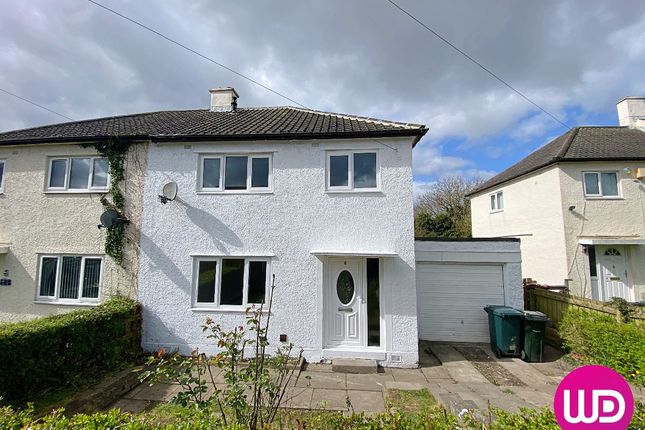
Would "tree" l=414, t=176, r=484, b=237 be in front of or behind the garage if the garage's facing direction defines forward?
behind

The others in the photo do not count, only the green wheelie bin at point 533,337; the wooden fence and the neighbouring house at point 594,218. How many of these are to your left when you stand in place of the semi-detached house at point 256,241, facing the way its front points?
3

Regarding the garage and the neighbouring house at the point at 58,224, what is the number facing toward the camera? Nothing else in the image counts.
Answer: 2

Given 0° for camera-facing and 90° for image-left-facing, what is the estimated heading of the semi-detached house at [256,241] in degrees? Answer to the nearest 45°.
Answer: approximately 0°

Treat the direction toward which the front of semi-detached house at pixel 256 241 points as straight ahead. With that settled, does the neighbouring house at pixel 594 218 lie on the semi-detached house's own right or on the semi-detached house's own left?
on the semi-detached house's own left

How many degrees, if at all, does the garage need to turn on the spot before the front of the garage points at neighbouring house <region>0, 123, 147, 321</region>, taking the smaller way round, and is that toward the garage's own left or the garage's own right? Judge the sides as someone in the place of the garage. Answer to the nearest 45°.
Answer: approximately 45° to the garage's own right

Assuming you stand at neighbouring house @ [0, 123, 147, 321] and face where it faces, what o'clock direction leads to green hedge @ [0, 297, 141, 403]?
The green hedge is roughly at 12 o'clock from the neighbouring house.

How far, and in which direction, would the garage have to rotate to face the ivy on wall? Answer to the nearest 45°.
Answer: approximately 45° to its right

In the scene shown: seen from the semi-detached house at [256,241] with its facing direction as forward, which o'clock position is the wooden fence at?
The wooden fence is roughly at 9 o'clock from the semi-detached house.

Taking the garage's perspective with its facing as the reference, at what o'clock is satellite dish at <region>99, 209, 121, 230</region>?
The satellite dish is roughly at 2 o'clock from the garage.

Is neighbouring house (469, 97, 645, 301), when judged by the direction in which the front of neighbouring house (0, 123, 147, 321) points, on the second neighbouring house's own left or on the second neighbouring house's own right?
on the second neighbouring house's own left
